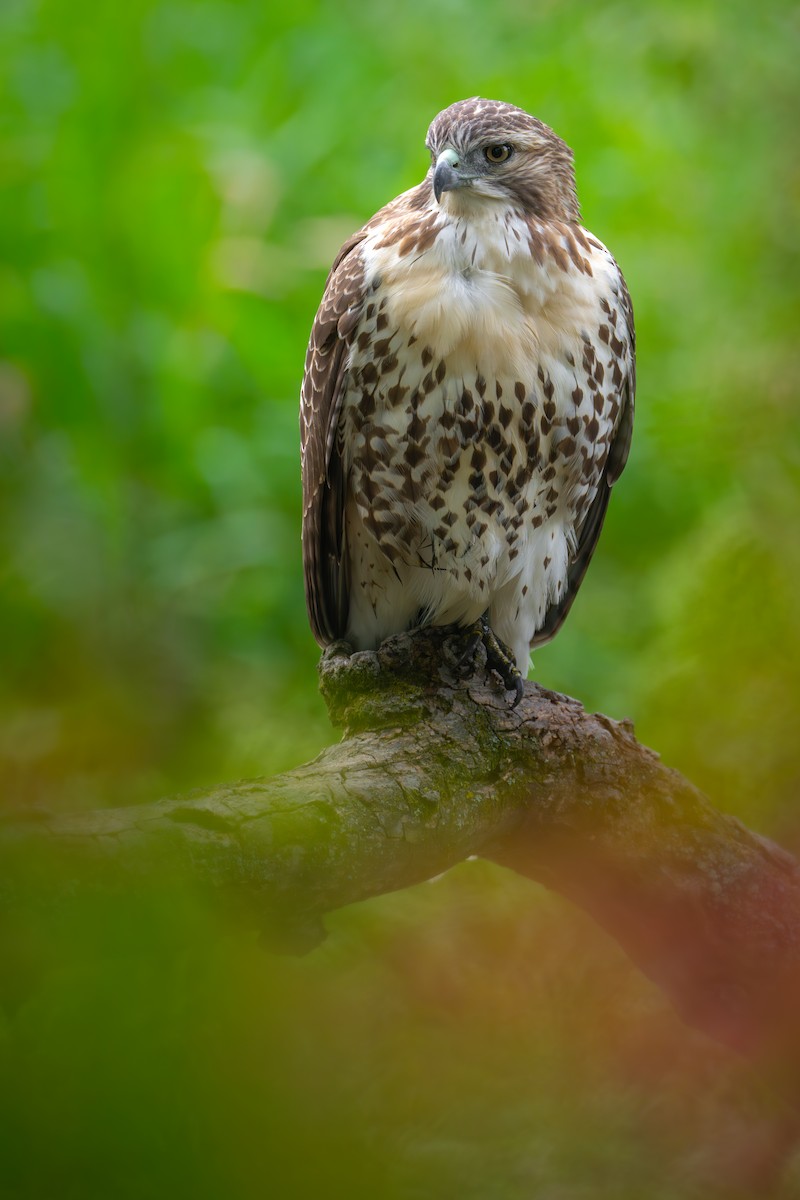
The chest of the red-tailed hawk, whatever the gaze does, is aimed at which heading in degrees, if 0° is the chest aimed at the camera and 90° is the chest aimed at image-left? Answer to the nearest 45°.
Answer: approximately 0°
